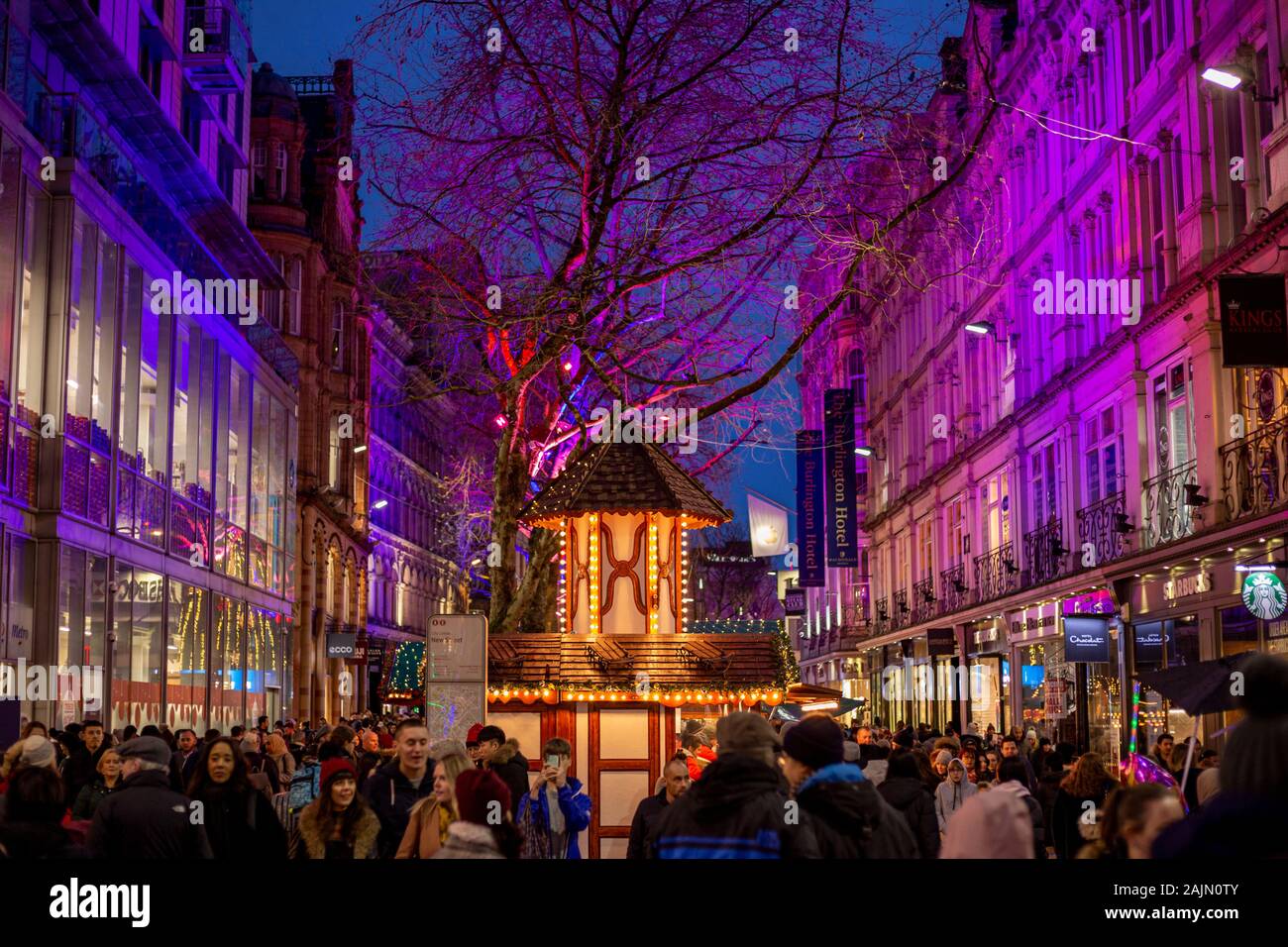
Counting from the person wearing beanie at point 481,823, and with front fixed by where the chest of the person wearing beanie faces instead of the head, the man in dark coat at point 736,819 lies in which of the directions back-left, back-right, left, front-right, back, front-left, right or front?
back-right

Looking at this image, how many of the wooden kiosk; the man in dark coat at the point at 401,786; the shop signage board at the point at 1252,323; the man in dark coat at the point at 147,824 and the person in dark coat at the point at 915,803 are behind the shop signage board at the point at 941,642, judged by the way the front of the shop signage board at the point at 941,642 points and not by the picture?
0

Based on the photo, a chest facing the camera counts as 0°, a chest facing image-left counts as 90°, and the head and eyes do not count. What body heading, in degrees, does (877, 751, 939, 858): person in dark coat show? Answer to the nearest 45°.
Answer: approximately 180°

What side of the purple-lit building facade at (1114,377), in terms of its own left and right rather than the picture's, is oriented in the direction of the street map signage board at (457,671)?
front

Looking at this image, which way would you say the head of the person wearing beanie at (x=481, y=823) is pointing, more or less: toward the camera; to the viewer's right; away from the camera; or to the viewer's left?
away from the camera

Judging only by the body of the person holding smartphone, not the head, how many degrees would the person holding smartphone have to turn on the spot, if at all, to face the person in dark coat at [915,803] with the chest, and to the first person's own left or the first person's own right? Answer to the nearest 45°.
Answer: approximately 90° to the first person's own left

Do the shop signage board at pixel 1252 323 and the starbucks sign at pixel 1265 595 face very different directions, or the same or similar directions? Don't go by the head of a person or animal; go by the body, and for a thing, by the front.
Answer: same or similar directions

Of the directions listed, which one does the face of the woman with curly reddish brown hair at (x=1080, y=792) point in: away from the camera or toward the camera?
away from the camera

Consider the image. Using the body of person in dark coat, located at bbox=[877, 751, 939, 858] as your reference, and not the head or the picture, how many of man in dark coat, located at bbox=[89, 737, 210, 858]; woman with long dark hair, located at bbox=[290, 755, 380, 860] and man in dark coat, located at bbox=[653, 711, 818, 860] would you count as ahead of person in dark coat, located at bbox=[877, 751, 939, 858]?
0

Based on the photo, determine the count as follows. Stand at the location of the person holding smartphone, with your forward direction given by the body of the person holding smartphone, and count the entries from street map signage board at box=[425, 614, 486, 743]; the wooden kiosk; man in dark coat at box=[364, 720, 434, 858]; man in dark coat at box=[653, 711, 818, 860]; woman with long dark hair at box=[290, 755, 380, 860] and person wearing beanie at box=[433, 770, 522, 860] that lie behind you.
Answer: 2

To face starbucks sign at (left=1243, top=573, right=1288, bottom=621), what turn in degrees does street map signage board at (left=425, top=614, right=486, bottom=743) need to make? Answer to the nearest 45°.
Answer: approximately 135° to its left

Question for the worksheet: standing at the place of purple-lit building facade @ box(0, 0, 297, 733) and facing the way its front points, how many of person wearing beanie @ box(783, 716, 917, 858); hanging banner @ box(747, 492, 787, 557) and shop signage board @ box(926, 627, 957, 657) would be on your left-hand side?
2

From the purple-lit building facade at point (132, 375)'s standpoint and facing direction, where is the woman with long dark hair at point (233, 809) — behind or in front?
in front

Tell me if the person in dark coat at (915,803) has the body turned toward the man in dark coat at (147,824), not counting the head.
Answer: no

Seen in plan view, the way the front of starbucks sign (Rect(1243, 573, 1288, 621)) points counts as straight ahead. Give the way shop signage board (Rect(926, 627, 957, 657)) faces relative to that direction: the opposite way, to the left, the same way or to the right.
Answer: the same way

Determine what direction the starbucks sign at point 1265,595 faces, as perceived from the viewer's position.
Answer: facing the viewer

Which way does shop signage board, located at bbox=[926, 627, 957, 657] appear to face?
toward the camera

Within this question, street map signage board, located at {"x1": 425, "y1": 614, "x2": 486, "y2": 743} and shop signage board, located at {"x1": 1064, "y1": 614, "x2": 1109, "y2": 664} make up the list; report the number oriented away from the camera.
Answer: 0

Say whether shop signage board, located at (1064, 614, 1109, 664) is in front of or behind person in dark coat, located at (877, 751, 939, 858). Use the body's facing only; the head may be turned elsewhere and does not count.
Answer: in front

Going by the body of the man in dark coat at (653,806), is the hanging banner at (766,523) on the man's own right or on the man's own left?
on the man's own left

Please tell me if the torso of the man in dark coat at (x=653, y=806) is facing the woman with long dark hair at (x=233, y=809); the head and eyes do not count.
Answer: no

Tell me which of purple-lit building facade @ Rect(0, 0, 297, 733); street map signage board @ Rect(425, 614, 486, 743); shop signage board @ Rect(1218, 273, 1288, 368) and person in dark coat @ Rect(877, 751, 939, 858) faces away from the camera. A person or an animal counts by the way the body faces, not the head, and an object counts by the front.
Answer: the person in dark coat
